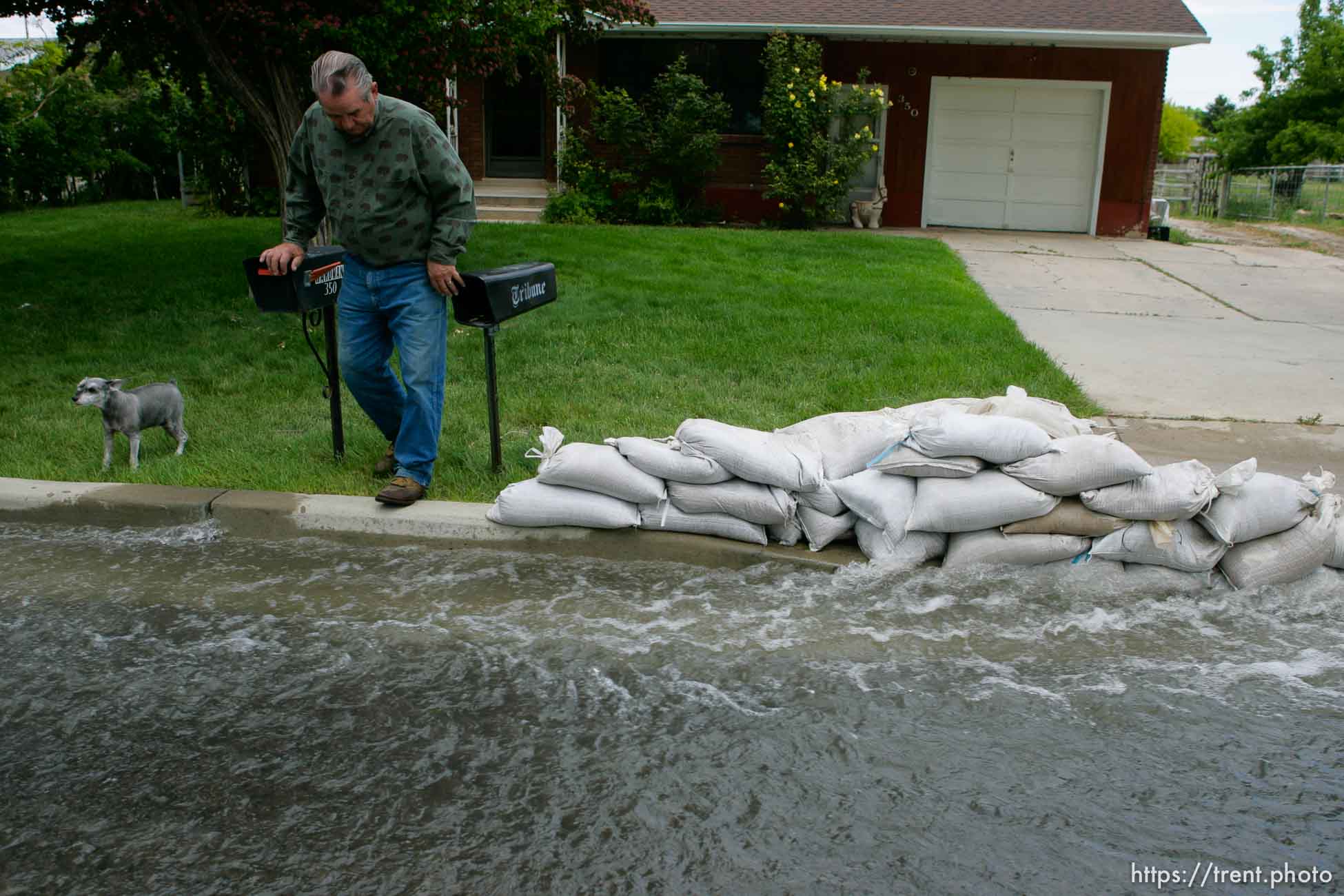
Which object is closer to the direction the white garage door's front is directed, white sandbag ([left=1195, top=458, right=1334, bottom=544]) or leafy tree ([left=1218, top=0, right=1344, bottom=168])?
the white sandbag

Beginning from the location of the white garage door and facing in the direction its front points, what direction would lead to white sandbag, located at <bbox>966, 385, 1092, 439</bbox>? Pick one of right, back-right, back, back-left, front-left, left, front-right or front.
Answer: front

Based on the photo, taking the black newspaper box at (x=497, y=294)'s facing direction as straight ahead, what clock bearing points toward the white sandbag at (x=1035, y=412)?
The white sandbag is roughly at 8 o'clock from the black newspaper box.

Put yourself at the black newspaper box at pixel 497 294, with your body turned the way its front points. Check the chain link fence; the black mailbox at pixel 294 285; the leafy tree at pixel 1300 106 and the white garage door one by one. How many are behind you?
3

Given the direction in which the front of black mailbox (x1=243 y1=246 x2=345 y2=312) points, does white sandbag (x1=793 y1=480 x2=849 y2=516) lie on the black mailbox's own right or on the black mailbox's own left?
on the black mailbox's own left

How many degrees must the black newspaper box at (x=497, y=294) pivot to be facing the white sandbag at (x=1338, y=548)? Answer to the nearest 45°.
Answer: approximately 135° to its left

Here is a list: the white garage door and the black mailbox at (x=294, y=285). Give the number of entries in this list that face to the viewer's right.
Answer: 0

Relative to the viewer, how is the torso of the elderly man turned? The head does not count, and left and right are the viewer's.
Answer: facing the viewer and to the left of the viewer

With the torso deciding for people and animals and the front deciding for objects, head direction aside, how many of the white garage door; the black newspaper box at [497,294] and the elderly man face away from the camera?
0

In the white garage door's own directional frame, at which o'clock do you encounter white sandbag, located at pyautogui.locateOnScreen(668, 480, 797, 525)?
The white sandbag is roughly at 12 o'clock from the white garage door.

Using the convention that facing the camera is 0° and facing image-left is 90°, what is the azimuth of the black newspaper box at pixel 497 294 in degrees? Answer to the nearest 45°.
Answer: approximately 45°

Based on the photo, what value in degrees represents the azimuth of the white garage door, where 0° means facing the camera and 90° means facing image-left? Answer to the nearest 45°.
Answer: approximately 0°

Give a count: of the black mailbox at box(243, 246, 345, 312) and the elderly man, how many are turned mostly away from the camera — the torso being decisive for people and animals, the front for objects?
0

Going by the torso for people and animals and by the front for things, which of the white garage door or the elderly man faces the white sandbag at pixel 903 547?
the white garage door
